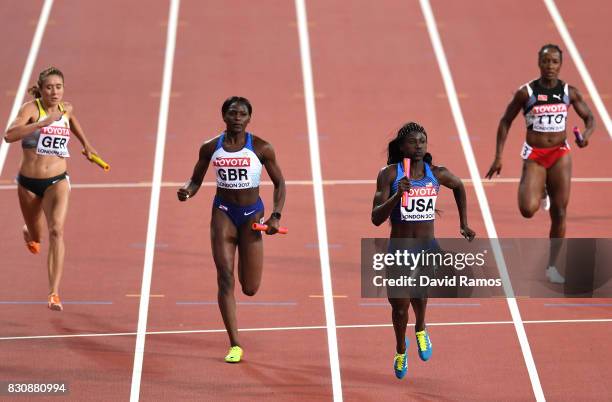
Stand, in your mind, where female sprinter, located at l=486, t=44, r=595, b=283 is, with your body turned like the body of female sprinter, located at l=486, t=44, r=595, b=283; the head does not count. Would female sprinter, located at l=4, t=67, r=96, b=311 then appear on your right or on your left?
on your right

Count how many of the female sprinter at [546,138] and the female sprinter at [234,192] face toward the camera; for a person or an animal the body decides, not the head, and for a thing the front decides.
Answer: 2

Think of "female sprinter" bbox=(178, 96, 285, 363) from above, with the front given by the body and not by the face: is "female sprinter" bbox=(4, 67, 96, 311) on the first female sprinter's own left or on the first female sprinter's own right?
on the first female sprinter's own right

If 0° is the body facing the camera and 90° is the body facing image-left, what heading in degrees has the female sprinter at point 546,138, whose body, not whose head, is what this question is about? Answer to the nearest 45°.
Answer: approximately 0°
